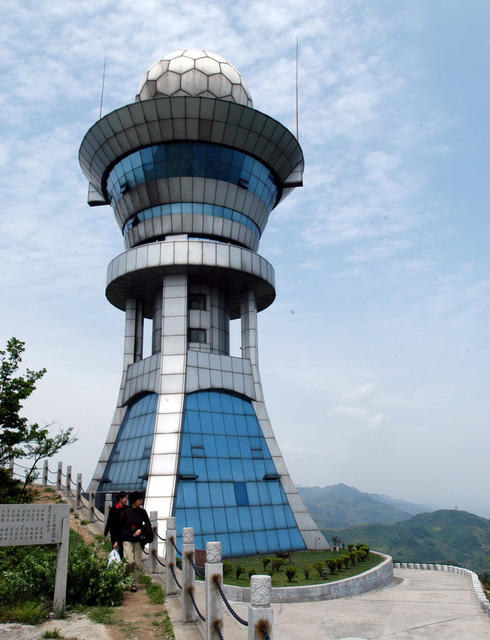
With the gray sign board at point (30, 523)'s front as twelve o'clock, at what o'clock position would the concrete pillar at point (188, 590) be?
The concrete pillar is roughly at 9 o'clock from the gray sign board.

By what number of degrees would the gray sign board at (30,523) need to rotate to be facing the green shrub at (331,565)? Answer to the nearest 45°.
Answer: approximately 135° to its left

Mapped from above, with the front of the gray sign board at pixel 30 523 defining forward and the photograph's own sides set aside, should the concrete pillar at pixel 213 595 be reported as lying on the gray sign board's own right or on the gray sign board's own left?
on the gray sign board's own left

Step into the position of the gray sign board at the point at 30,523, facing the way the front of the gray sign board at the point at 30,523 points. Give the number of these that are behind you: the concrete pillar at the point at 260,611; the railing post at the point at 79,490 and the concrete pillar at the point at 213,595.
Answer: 1

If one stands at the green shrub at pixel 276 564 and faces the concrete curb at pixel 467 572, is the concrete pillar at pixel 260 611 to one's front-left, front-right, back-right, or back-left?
back-right

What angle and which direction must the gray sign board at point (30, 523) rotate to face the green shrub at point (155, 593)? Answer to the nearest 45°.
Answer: approximately 135° to its left

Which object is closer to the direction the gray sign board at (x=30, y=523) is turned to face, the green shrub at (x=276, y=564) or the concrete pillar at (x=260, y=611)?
the concrete pillar

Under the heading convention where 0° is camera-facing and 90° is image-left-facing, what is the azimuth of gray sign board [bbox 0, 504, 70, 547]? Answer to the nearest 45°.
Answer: approximately 0°

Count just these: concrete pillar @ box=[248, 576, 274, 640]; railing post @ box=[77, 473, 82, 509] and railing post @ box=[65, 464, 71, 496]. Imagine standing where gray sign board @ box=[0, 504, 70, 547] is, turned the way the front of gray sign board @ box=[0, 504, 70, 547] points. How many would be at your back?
2

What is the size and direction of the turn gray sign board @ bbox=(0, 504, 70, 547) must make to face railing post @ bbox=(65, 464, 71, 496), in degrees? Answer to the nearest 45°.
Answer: approximately 180°

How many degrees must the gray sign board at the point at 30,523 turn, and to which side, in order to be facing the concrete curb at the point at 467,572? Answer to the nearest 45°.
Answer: approximately 135° to its left
